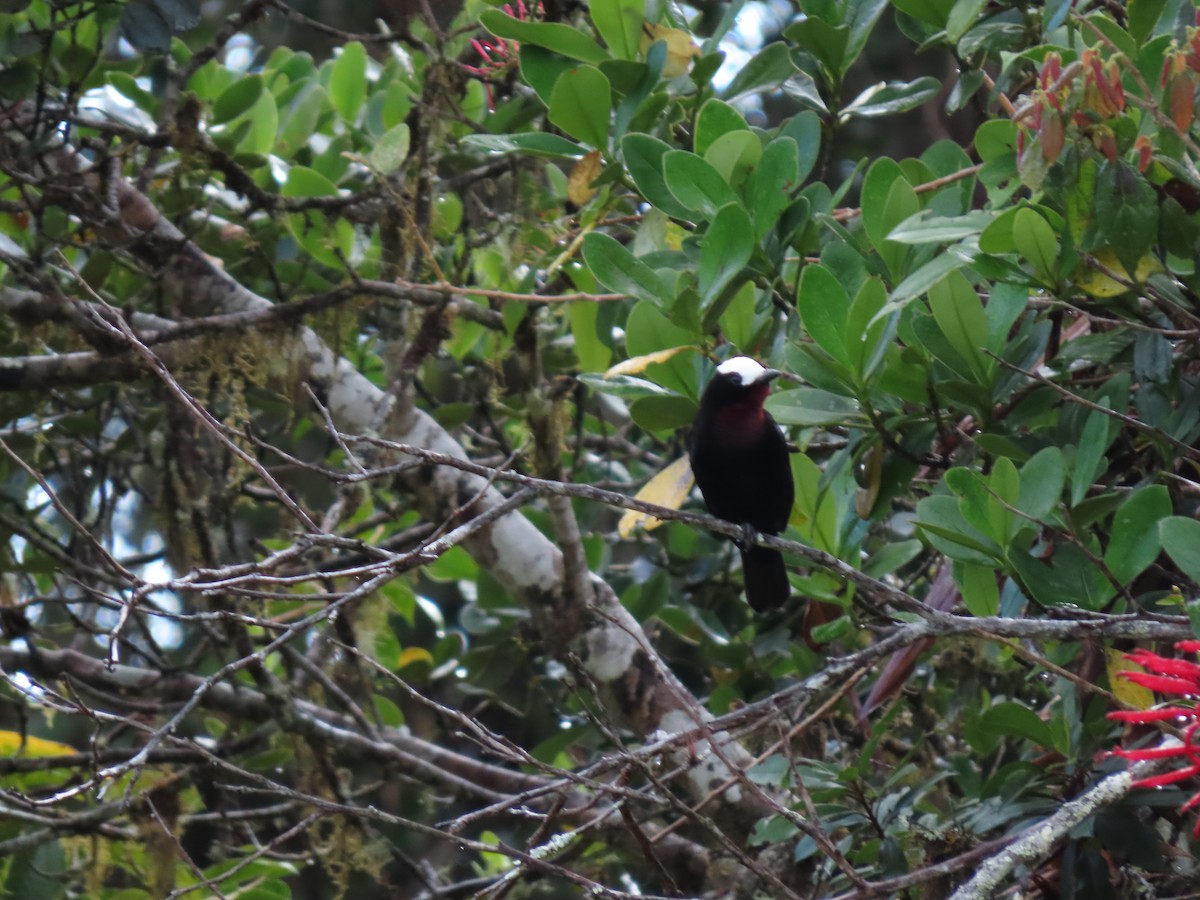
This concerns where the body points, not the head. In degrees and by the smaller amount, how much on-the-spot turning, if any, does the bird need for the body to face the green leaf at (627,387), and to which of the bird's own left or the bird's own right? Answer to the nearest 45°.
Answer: approximately 45° to the bird's own right

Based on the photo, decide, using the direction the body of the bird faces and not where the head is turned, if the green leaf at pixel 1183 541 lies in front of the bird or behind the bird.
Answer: in front

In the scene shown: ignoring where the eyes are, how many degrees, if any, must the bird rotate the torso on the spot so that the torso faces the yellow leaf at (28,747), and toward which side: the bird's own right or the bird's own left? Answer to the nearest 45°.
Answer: approximately 135° to the bird's own right
